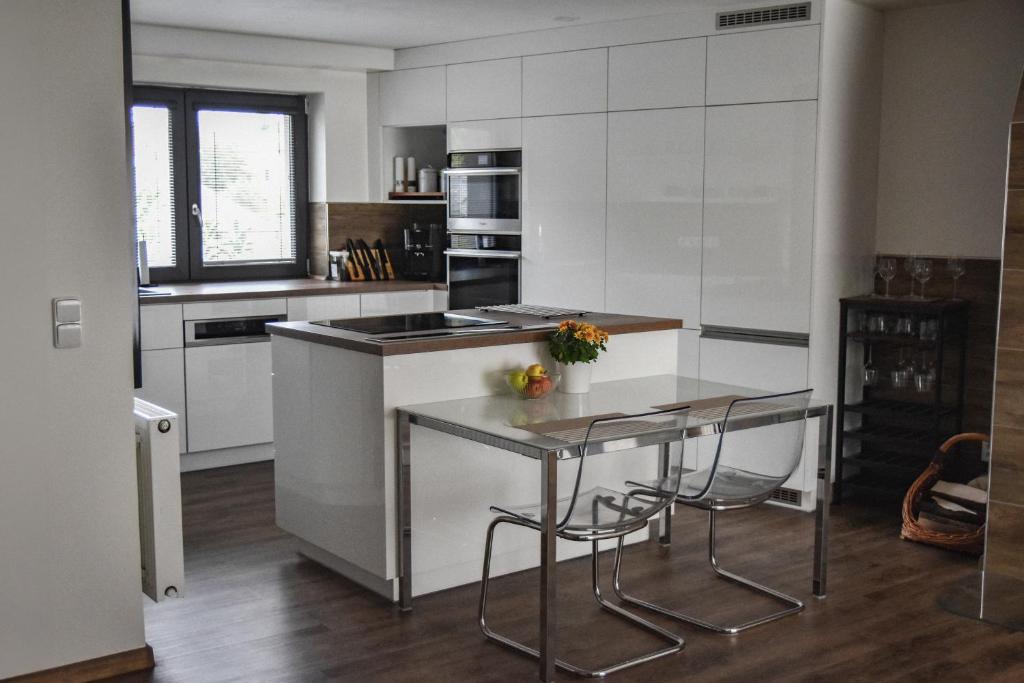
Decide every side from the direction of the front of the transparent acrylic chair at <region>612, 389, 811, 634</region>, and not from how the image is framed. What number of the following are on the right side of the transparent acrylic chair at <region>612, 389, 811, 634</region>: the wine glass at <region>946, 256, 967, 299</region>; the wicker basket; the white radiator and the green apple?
2

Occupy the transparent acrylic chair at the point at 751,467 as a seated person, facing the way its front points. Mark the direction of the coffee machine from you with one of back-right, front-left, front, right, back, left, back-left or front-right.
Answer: front

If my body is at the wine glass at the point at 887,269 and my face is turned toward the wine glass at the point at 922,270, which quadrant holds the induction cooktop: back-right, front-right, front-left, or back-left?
back-right

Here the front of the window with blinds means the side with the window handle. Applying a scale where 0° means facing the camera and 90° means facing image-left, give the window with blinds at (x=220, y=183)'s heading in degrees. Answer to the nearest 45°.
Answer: approximately 315°

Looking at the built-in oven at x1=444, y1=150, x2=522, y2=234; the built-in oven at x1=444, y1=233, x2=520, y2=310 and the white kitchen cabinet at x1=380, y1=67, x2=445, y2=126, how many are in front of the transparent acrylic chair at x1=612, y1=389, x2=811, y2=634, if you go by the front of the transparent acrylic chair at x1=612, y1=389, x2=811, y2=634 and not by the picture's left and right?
3

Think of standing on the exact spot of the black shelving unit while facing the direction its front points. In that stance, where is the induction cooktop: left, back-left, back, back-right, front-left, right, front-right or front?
front

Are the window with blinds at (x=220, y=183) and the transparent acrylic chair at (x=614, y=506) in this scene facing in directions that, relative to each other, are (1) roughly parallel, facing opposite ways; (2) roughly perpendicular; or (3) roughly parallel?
roughly parallel, facing opposite ways

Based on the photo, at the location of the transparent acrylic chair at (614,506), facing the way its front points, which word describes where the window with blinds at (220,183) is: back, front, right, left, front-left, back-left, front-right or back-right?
front

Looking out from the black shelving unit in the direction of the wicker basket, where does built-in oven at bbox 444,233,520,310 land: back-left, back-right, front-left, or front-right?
back-right

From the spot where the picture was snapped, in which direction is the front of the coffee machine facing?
facing the viewer and to the left of the viewer

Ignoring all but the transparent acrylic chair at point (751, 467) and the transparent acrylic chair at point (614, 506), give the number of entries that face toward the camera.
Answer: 0

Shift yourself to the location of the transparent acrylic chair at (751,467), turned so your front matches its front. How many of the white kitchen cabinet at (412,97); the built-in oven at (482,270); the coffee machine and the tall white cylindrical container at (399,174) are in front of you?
4

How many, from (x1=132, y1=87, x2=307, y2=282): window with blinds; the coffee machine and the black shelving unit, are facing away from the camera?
0

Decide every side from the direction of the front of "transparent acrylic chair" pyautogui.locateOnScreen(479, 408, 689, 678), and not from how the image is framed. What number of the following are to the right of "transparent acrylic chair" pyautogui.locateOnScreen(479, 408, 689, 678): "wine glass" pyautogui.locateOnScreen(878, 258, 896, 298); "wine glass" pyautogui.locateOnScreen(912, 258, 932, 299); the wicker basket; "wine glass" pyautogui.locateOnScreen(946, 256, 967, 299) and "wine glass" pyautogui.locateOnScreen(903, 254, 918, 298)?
5

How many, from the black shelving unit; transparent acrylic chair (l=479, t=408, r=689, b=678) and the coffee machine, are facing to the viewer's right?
0

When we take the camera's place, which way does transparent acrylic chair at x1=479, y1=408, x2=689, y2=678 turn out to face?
facing away from the viewer and to the left of the viewer

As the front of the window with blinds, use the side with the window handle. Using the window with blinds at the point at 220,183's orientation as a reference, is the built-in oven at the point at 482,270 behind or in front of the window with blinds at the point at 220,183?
in front

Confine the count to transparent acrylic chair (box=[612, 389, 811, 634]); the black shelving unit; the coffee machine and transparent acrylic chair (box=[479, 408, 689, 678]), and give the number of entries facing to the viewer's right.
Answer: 0
